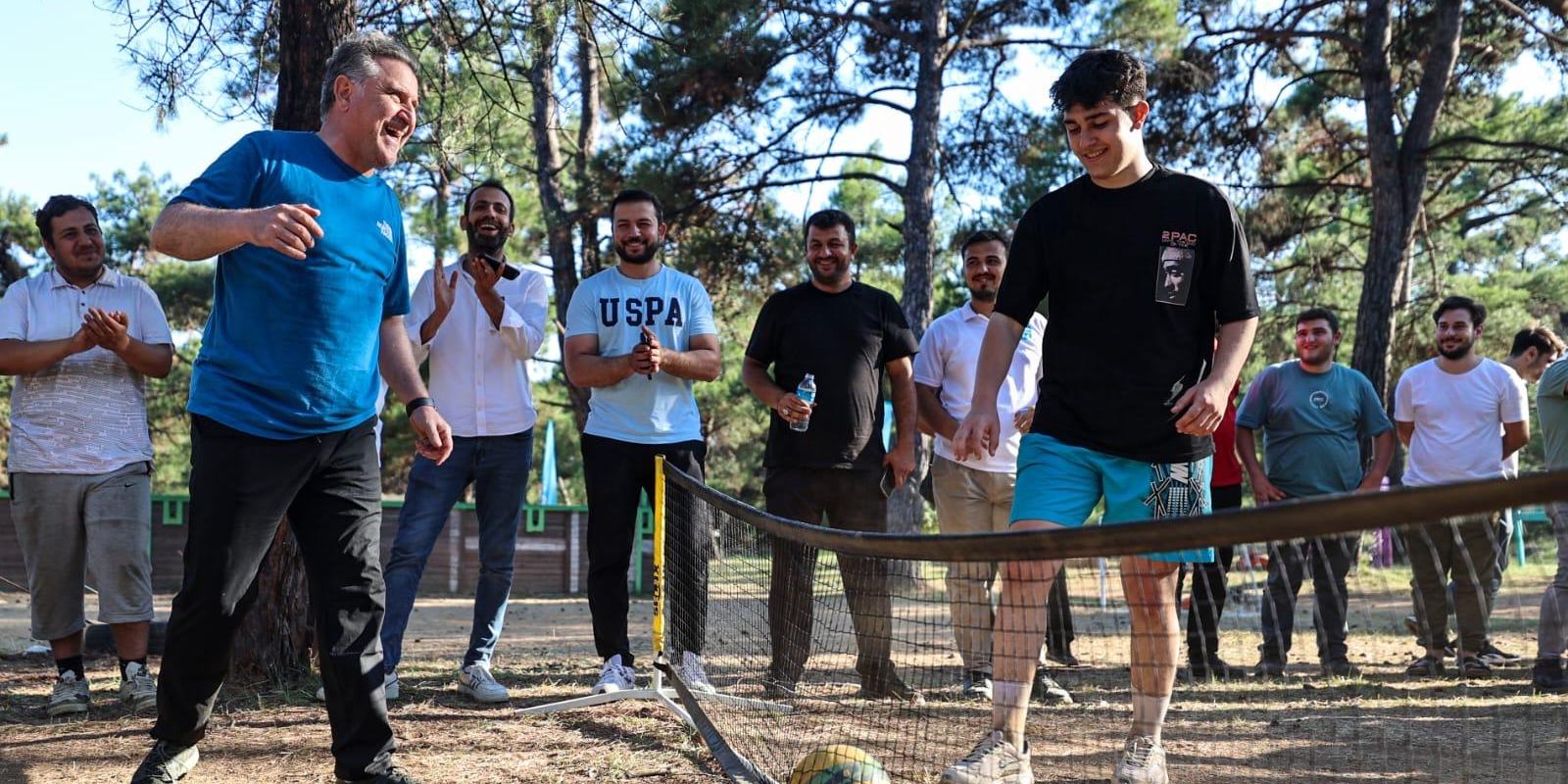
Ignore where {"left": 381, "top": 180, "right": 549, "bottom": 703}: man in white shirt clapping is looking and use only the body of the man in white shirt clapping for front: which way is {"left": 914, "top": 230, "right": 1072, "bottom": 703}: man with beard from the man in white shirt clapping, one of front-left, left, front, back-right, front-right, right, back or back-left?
left

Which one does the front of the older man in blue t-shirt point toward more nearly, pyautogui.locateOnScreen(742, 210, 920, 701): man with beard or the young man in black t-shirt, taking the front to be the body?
the young man in black t-shirt

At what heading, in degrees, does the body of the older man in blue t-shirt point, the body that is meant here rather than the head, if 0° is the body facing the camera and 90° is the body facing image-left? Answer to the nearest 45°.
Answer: approximately 315°

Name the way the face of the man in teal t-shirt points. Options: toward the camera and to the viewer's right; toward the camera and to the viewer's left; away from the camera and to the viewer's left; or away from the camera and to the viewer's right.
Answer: toward the camera and to the viewer's left

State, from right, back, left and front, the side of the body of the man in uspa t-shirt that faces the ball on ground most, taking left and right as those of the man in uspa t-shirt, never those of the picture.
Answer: front

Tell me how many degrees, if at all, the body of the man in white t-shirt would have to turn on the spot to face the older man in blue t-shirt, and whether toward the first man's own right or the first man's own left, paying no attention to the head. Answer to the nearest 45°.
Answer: approximately 45° to the first man's own right

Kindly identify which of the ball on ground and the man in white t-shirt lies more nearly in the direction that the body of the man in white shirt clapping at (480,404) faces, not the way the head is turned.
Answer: the ball on ground

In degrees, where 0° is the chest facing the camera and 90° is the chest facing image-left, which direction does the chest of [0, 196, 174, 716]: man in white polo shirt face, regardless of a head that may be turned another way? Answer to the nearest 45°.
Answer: approximately 0°

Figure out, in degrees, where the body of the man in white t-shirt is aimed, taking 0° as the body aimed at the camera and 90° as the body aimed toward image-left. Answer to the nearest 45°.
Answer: approximately 0°

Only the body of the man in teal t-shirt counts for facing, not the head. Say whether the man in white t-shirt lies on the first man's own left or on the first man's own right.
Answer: on the first man's own left

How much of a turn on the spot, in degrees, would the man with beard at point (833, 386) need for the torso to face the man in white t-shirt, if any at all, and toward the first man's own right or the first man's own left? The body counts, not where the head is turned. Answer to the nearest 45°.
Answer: approximately 90° to the first man's own left
